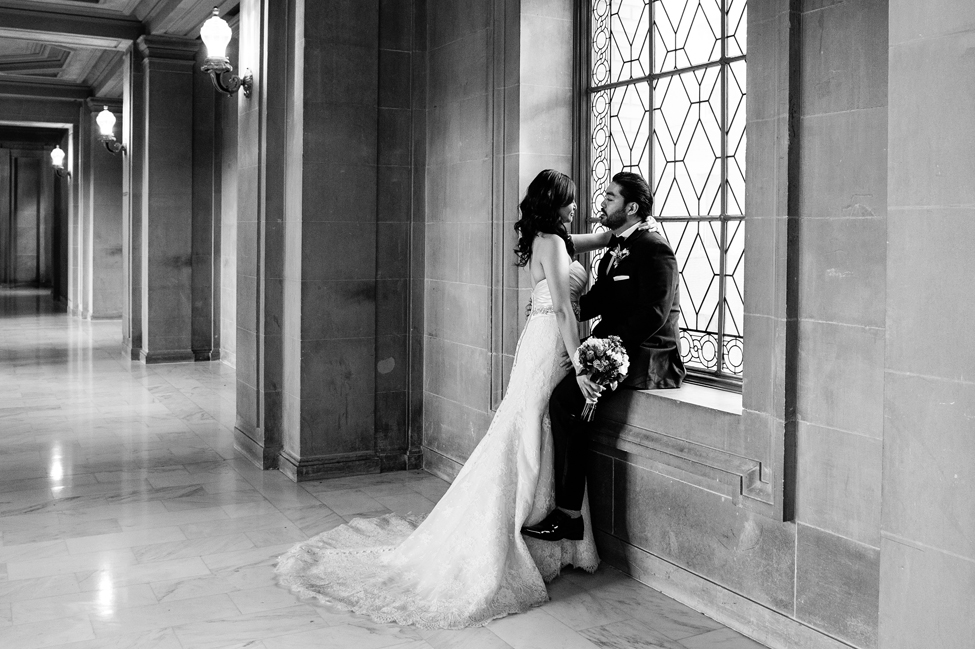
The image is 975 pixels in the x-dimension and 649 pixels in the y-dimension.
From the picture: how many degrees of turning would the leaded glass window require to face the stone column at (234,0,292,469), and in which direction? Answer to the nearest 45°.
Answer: approximately 90° to its right

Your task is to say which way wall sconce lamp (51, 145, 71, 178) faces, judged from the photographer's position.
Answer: facing to the left of the viewer

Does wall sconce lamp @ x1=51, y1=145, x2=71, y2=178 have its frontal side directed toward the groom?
no

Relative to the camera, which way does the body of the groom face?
to the viewer's left

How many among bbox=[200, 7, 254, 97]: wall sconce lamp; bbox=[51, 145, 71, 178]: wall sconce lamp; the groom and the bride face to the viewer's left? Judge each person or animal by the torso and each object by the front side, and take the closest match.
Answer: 3

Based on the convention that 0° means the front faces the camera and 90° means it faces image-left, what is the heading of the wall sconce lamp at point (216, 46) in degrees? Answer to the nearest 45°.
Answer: approximately 90°

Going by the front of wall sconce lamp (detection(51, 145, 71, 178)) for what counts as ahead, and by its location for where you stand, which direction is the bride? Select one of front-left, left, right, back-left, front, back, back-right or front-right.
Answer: left

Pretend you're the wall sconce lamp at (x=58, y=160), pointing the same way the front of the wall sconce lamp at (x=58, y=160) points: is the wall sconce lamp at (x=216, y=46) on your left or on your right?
on your left

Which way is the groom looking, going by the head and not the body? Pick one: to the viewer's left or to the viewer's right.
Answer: to the viewer's left

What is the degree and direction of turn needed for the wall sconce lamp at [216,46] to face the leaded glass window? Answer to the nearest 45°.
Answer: approximately 135° to its left

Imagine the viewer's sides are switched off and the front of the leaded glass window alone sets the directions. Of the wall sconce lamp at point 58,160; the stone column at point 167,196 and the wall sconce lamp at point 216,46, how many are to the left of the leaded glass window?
0

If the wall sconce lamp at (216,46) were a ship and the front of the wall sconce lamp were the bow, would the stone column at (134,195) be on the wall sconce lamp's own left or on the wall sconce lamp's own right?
on the wall sconce lamp's own right

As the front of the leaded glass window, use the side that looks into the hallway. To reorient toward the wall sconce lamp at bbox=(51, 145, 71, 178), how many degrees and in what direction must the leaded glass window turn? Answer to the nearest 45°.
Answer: approximately 90° to its right
